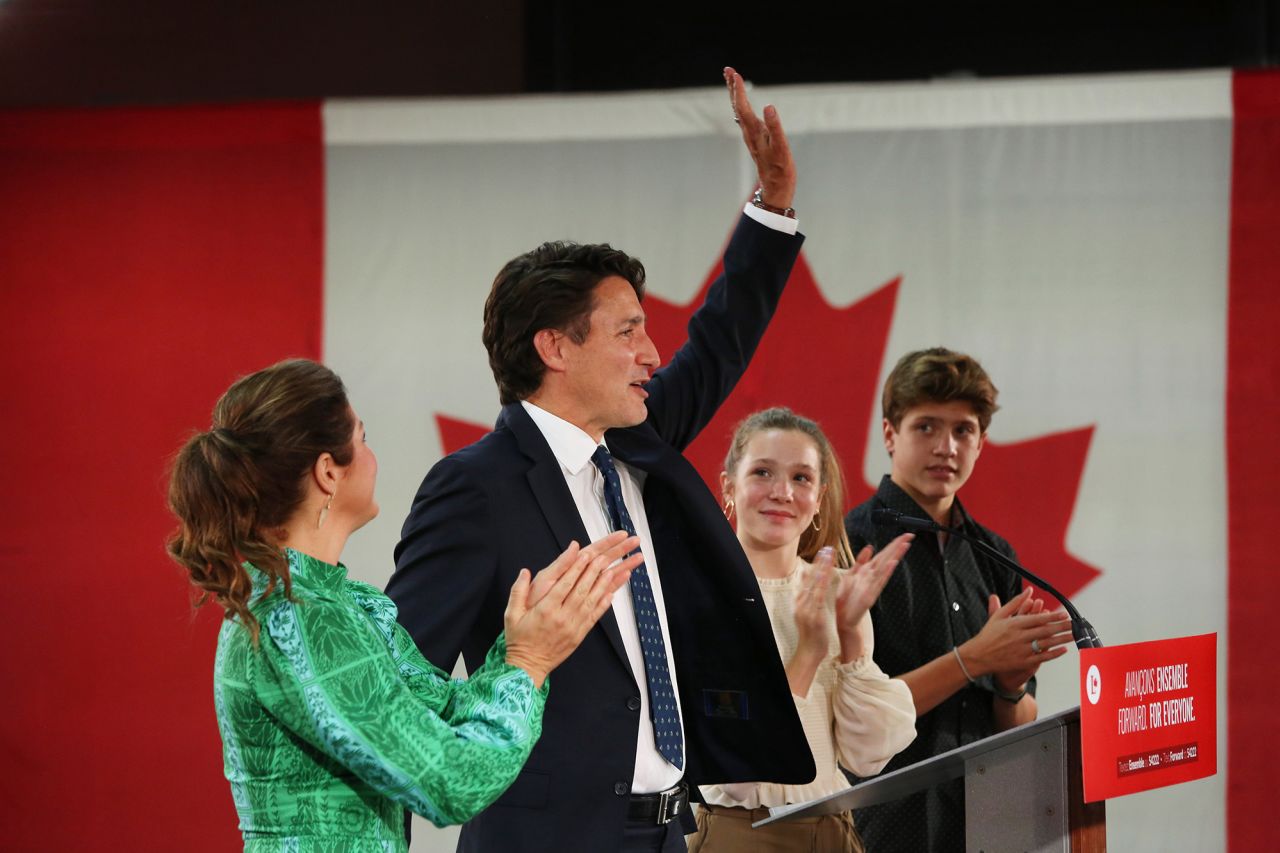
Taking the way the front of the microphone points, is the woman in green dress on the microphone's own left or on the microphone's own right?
on the microphone's own left

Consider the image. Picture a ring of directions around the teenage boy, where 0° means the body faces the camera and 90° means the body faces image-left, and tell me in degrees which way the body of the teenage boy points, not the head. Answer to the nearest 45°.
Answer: approximately 315°

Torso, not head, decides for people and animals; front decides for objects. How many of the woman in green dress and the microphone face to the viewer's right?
1

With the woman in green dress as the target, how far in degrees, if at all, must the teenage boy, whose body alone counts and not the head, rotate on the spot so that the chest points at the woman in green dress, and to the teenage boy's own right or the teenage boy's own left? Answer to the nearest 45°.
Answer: approximately 45° to the teenage boy's own right

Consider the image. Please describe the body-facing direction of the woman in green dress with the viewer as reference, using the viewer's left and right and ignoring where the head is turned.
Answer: facing to the right of the viewer

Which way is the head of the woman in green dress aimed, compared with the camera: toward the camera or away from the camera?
away from the camera

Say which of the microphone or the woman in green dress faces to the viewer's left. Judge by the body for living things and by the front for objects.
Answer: the microphone

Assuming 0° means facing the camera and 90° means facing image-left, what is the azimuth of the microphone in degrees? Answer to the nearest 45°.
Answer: approximately 90°

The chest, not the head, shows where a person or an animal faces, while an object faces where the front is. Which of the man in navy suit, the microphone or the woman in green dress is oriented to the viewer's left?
the microphone

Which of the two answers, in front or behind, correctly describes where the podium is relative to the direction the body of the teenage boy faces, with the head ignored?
in front
